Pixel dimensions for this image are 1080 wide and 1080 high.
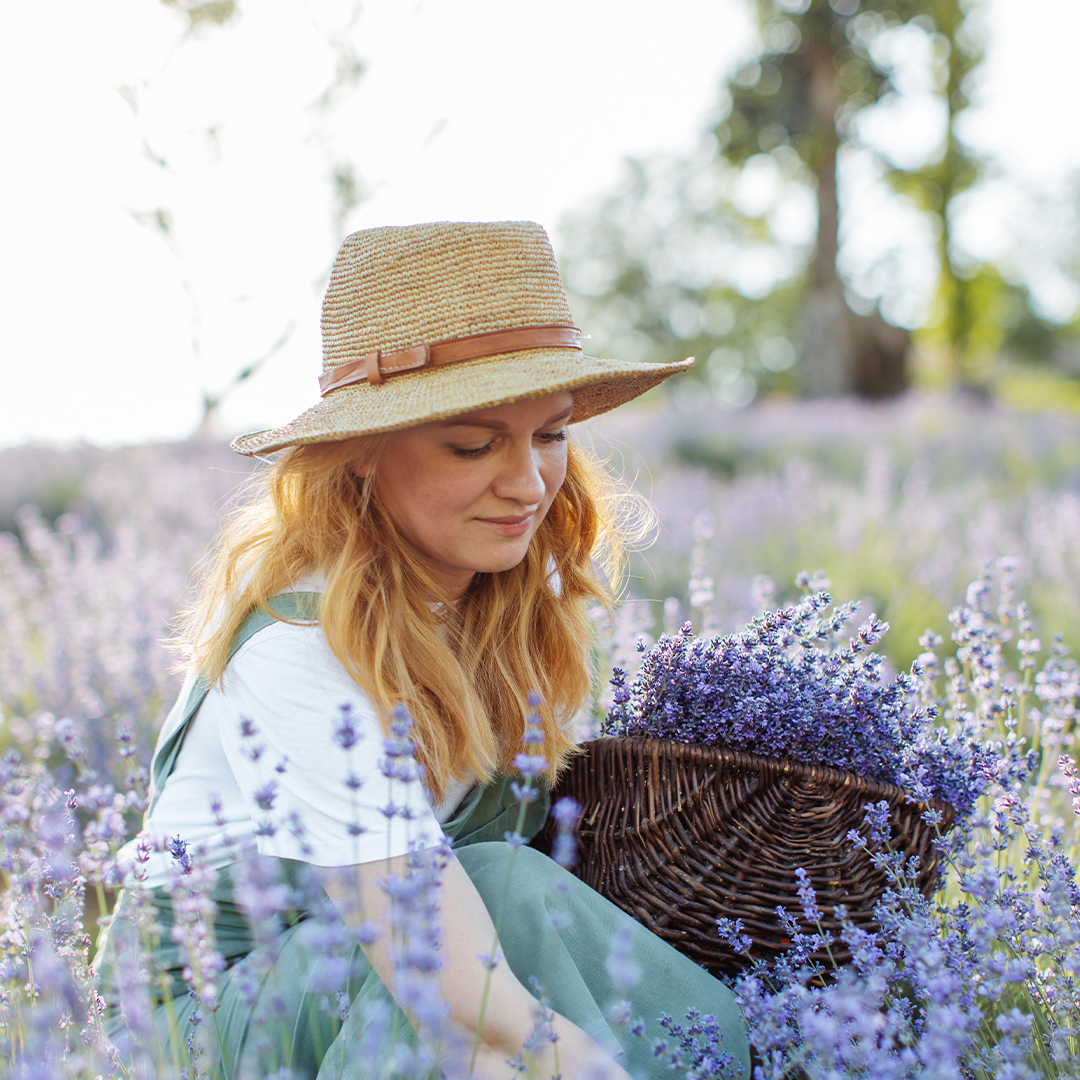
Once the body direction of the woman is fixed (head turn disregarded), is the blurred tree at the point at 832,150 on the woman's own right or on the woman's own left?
on the woman's own left

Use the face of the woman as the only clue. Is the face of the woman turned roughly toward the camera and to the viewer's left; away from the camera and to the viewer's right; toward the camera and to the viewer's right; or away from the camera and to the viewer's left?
toward the camera and to the viewer's right

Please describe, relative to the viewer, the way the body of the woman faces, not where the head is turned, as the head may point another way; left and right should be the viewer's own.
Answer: facing the viewer and to the right of the viewer
